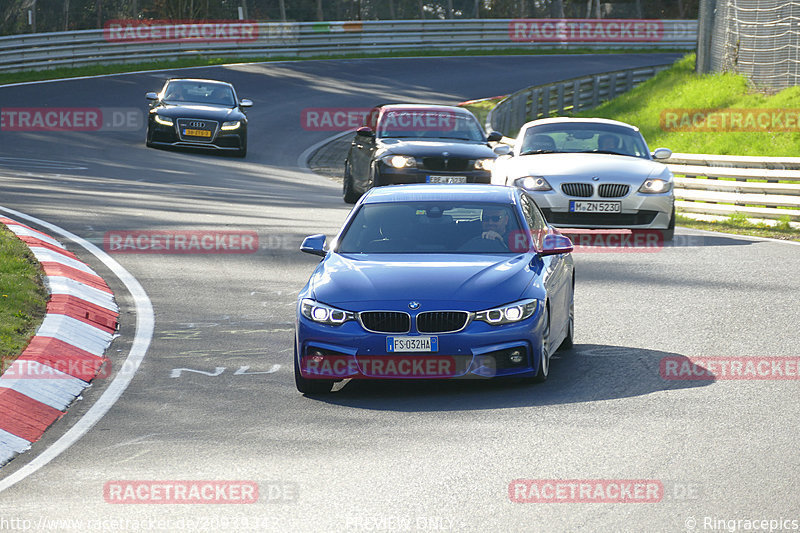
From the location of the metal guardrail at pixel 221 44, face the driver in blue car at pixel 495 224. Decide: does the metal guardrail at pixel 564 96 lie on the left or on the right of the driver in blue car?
left

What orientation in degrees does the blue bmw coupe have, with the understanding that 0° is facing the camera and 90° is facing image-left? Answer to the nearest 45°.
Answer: approximately 0°

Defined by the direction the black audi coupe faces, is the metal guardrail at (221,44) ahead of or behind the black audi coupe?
behind

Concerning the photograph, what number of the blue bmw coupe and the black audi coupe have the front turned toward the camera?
2

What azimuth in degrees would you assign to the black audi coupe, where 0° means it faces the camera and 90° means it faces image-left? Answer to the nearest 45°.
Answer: approximately 0°

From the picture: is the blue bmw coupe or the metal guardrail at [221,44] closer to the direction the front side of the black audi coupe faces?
the blue bmw coupe

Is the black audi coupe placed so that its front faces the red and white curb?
yes
